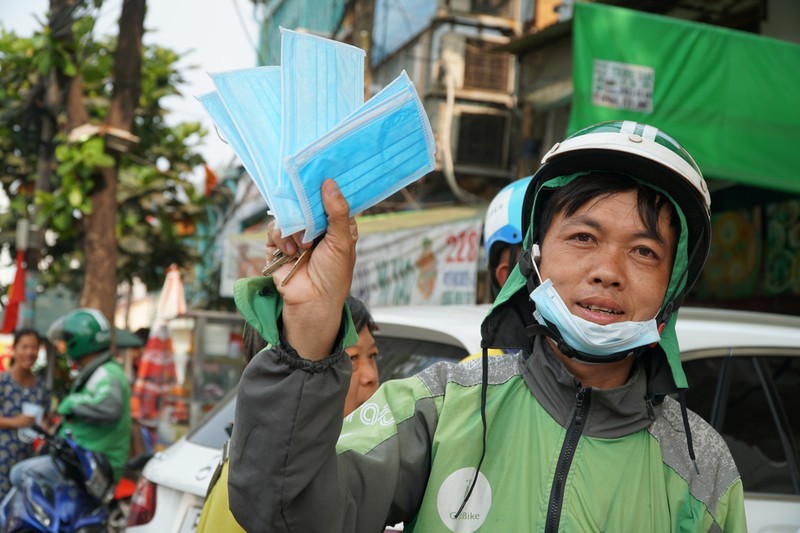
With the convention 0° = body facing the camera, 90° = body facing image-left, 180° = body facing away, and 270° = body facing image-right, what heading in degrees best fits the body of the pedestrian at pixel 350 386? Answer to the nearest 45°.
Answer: approximately 315°

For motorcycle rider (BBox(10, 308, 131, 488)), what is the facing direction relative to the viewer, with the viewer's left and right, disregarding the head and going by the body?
facing to the left of the viewer

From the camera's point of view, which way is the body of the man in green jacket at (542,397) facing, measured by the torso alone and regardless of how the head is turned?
toward the camera

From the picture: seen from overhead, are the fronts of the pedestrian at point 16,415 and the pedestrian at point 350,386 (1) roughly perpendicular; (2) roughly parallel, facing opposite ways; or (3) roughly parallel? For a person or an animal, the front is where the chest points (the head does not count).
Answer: roughly parallel

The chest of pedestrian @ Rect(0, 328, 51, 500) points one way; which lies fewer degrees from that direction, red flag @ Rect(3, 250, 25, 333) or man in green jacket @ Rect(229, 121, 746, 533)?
the man in green jacket

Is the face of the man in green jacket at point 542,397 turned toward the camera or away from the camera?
toward the camera

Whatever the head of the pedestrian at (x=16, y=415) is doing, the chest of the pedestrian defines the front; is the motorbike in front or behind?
in front
